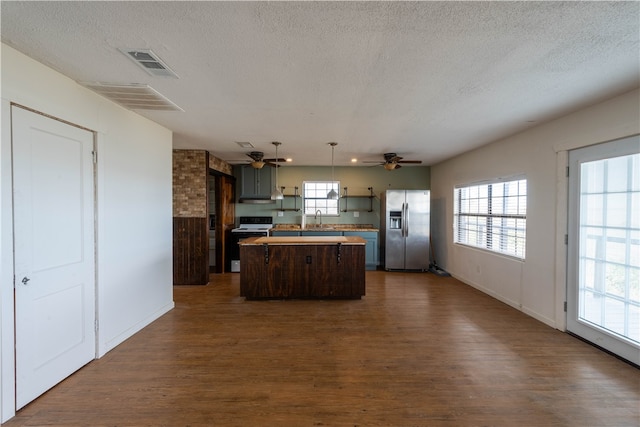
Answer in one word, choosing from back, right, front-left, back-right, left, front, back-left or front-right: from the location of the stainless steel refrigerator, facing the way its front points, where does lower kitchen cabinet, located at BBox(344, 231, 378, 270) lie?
right

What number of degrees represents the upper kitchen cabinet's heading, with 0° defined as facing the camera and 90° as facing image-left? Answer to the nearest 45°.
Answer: approximately 0°

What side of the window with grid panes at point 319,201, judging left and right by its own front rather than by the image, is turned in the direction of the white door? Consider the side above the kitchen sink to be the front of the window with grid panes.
front

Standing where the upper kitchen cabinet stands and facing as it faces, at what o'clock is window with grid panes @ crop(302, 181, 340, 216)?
The window with grid panes is roughly at 9 o'clock from the upper kitchen cabinet.

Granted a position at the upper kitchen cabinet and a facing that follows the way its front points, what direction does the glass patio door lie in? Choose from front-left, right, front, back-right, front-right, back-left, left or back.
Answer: front-left

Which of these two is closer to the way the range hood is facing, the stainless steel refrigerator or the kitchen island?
the kitchen island

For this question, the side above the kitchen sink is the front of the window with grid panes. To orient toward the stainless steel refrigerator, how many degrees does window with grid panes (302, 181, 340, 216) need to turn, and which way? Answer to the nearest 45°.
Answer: approximately 90° to its left

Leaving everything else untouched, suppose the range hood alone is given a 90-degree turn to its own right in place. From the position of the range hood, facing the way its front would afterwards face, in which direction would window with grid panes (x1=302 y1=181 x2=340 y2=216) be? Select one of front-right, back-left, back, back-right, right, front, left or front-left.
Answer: back

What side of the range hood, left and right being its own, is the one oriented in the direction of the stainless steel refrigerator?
left
